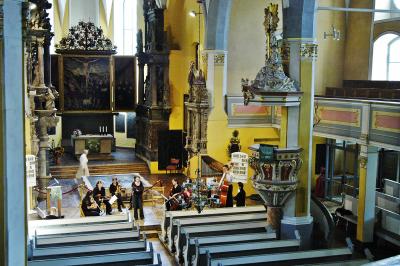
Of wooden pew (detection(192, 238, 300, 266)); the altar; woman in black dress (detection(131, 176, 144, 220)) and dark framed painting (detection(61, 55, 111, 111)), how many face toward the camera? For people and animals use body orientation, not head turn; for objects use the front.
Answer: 3

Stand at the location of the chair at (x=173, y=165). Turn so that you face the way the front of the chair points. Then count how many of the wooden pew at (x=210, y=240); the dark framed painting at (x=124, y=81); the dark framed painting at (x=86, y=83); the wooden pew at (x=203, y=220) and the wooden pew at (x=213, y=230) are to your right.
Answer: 2

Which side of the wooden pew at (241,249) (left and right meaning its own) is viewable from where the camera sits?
back

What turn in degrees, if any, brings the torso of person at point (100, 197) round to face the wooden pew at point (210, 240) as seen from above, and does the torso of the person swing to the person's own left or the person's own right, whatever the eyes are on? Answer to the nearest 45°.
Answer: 0° — they already face it

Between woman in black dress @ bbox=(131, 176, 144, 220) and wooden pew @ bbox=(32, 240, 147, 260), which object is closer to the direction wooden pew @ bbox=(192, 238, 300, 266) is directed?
the woman in black dress

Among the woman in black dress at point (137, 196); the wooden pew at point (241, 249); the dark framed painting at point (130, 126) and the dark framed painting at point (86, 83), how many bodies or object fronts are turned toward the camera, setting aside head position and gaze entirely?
3

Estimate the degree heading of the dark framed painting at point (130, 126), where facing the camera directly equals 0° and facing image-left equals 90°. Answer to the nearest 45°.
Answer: approximately 0°

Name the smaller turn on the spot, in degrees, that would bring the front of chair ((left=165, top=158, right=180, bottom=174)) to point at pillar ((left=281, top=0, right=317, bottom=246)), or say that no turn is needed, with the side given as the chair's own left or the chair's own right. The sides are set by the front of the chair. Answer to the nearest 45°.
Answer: approximately 45° to the chair's own left

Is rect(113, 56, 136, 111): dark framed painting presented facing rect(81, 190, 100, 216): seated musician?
yes

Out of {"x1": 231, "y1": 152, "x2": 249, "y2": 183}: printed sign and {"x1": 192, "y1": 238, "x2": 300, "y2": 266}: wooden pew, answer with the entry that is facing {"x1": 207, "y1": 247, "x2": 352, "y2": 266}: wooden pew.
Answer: the printed sign

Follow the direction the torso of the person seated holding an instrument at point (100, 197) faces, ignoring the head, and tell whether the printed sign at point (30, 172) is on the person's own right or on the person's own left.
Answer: on the person's own right

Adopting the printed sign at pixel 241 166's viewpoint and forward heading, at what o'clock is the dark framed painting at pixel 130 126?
The dark framed painting is roughly at 5 o'clock from the printed sign.
